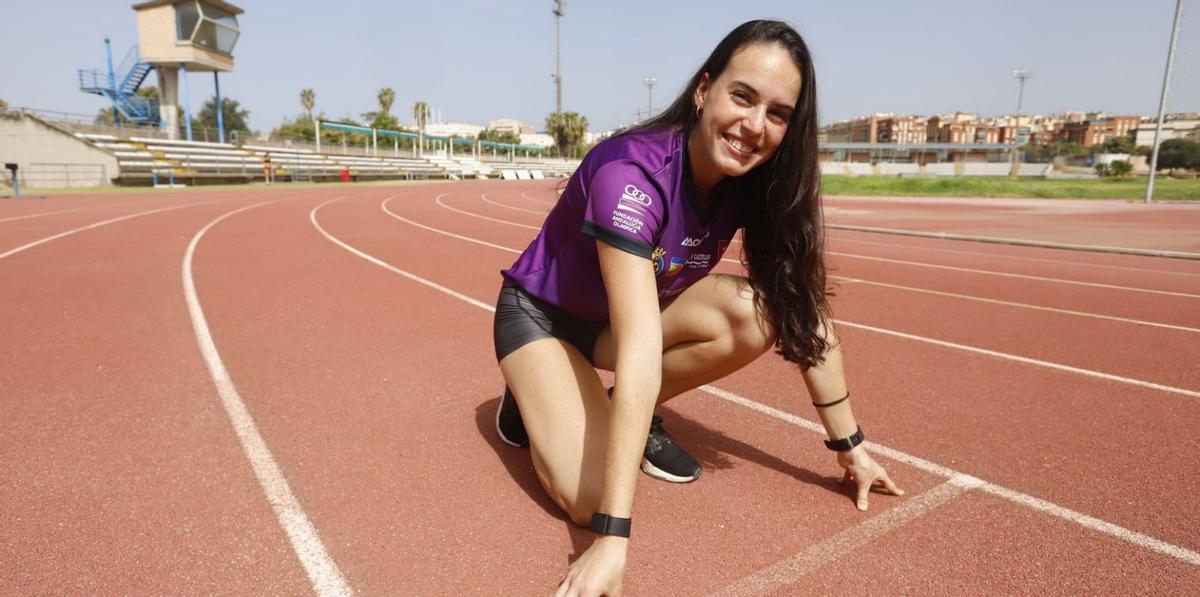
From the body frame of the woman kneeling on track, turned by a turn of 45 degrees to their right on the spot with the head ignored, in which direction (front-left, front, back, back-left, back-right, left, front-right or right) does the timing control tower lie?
back-right

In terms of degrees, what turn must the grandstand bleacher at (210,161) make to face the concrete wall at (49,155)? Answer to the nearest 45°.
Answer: approximately 90° to its right

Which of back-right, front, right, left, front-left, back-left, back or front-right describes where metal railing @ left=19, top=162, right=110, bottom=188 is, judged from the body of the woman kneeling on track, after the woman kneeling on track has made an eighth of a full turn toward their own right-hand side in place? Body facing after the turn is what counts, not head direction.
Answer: back-right

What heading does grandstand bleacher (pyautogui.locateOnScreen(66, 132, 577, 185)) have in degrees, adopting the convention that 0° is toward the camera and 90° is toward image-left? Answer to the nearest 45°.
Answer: approximately 315°

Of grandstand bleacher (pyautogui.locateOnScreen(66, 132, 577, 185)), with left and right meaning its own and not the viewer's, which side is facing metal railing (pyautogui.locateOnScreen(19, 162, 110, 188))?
right

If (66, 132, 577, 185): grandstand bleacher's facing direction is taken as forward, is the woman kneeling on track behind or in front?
in front

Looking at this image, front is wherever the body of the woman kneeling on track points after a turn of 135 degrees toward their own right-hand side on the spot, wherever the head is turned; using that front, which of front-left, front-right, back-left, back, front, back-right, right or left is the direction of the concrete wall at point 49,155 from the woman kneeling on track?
front-right

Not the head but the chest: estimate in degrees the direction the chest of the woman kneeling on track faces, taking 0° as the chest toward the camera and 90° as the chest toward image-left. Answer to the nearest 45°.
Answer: approximately 315°

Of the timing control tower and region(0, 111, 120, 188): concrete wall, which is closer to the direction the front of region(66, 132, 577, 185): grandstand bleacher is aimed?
the concrete wall

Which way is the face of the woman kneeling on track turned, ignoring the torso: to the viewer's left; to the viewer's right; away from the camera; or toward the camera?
toward the camera

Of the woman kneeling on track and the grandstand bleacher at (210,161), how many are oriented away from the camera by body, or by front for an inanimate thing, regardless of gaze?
0

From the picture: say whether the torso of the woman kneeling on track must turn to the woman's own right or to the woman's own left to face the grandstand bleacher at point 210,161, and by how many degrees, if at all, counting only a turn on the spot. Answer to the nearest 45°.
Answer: approximately 180°
